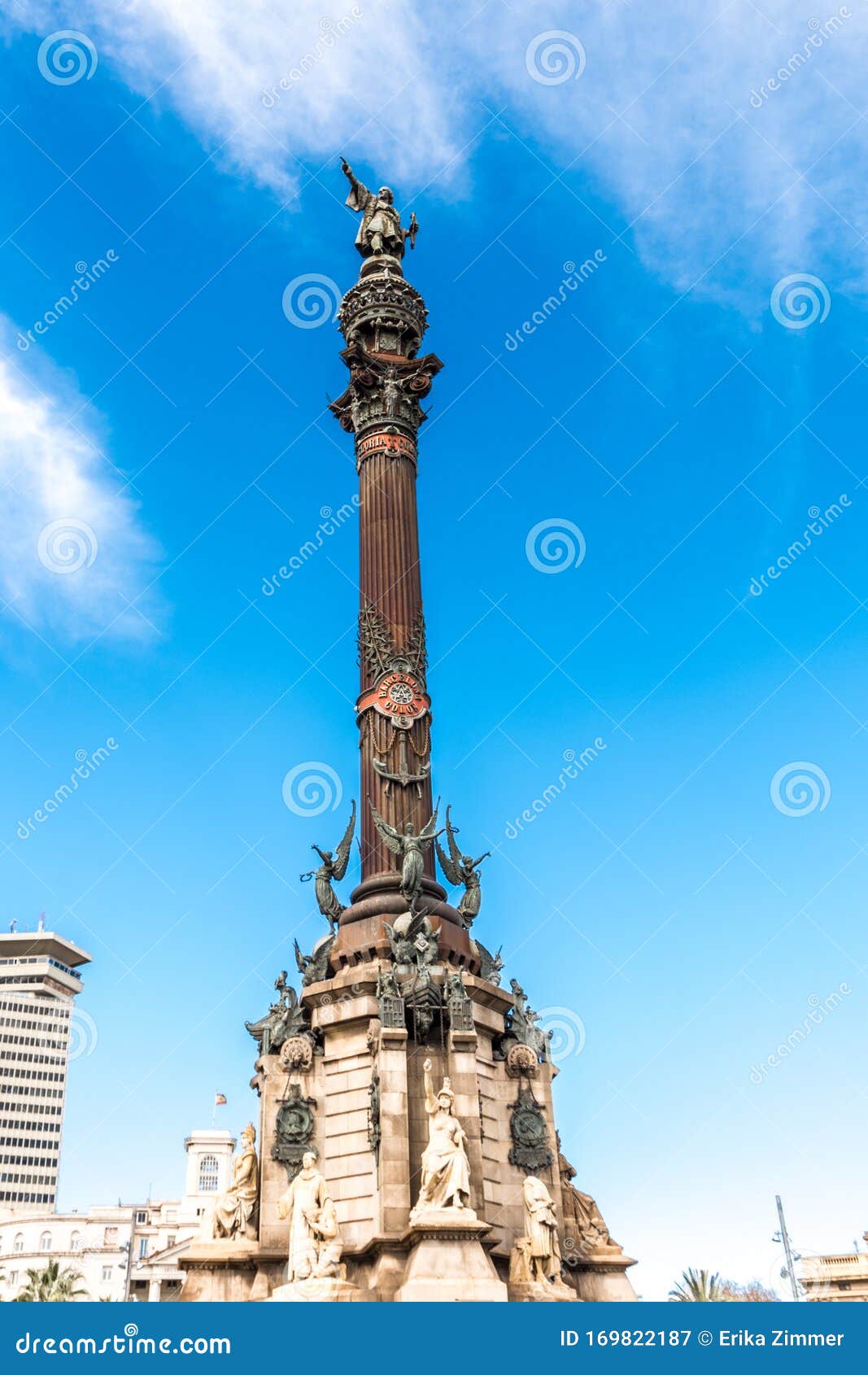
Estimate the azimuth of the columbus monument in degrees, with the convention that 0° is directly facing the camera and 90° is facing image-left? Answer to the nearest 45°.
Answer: approximately 0°
